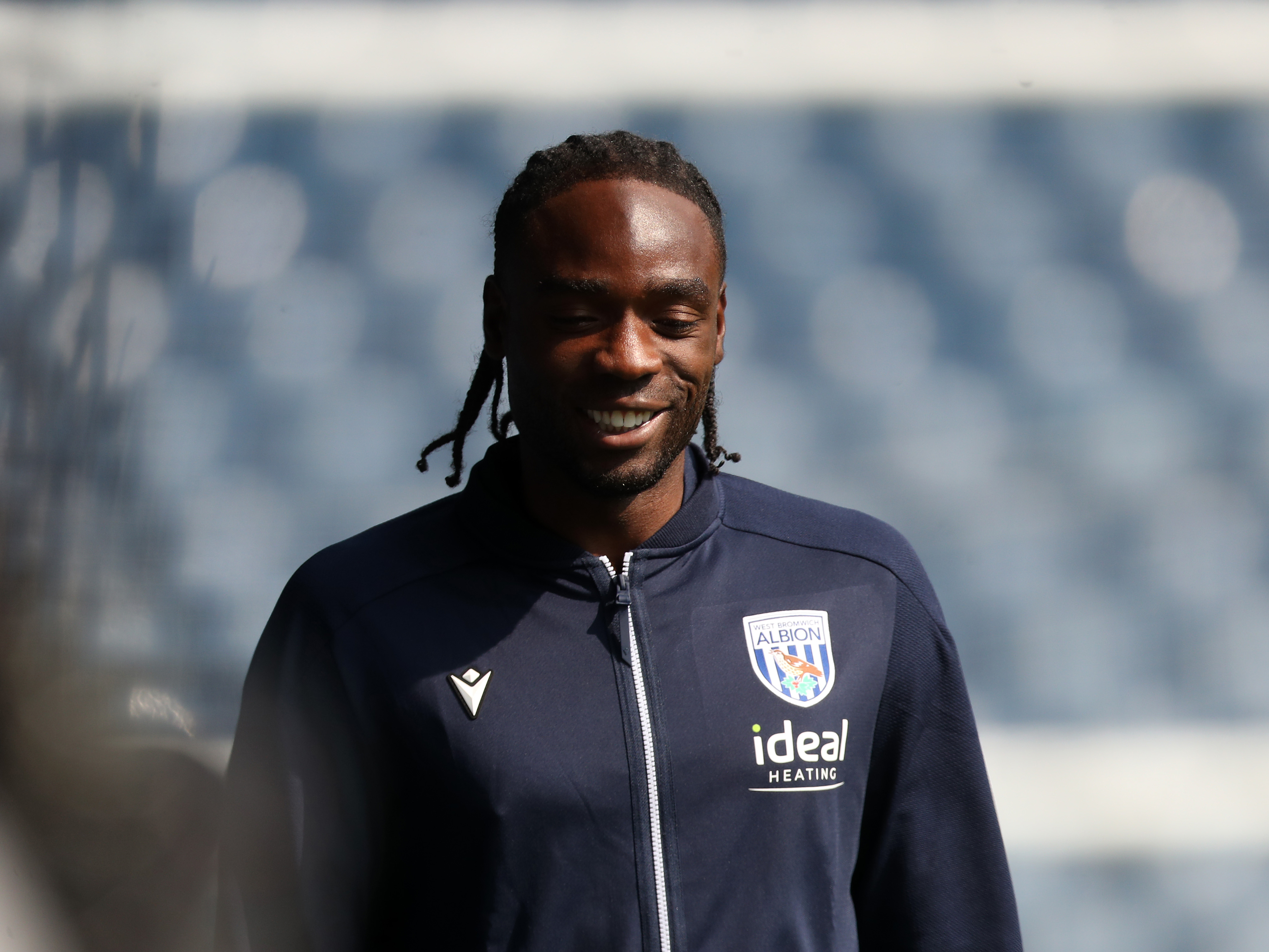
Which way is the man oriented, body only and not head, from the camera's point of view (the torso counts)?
toward the camera
